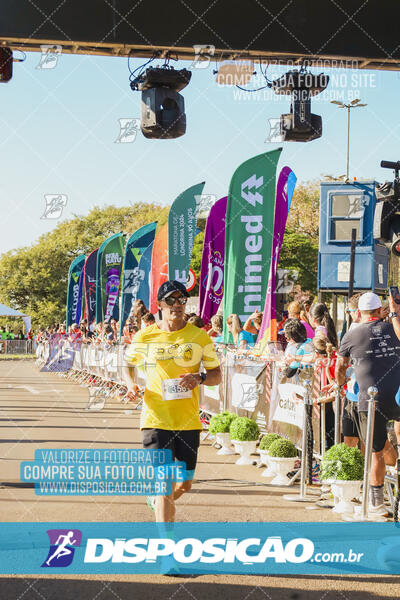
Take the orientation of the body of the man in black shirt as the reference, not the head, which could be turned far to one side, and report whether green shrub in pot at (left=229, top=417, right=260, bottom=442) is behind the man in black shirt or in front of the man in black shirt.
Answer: in front

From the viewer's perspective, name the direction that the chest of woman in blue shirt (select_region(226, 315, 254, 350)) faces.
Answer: to the viewer's left

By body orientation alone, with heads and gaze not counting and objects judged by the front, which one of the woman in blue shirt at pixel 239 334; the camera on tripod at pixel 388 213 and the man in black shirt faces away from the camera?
the man in black shirt

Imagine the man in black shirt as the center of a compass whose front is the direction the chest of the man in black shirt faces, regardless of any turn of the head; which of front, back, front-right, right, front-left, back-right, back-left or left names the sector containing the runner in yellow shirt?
back-left

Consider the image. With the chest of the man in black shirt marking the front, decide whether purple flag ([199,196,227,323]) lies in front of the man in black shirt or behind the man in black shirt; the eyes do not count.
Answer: in front

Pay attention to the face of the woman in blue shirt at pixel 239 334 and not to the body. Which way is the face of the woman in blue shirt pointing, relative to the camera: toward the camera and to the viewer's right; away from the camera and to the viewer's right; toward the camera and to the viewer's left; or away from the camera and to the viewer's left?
toward the camera and to the viewer's left

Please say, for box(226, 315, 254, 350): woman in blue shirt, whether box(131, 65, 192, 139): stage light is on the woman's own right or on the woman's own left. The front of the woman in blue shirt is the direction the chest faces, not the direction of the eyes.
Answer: on the woman's own left

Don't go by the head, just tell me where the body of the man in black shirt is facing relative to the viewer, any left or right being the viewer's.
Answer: facing away from the viewer

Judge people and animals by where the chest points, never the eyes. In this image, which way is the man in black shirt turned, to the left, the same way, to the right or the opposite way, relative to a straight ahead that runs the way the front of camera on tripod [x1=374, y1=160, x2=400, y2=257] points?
to the right

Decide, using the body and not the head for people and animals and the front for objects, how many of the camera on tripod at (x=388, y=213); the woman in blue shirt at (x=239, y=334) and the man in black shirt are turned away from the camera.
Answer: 1

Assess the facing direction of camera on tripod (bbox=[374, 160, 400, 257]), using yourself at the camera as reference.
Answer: facing to the left of the viewer
